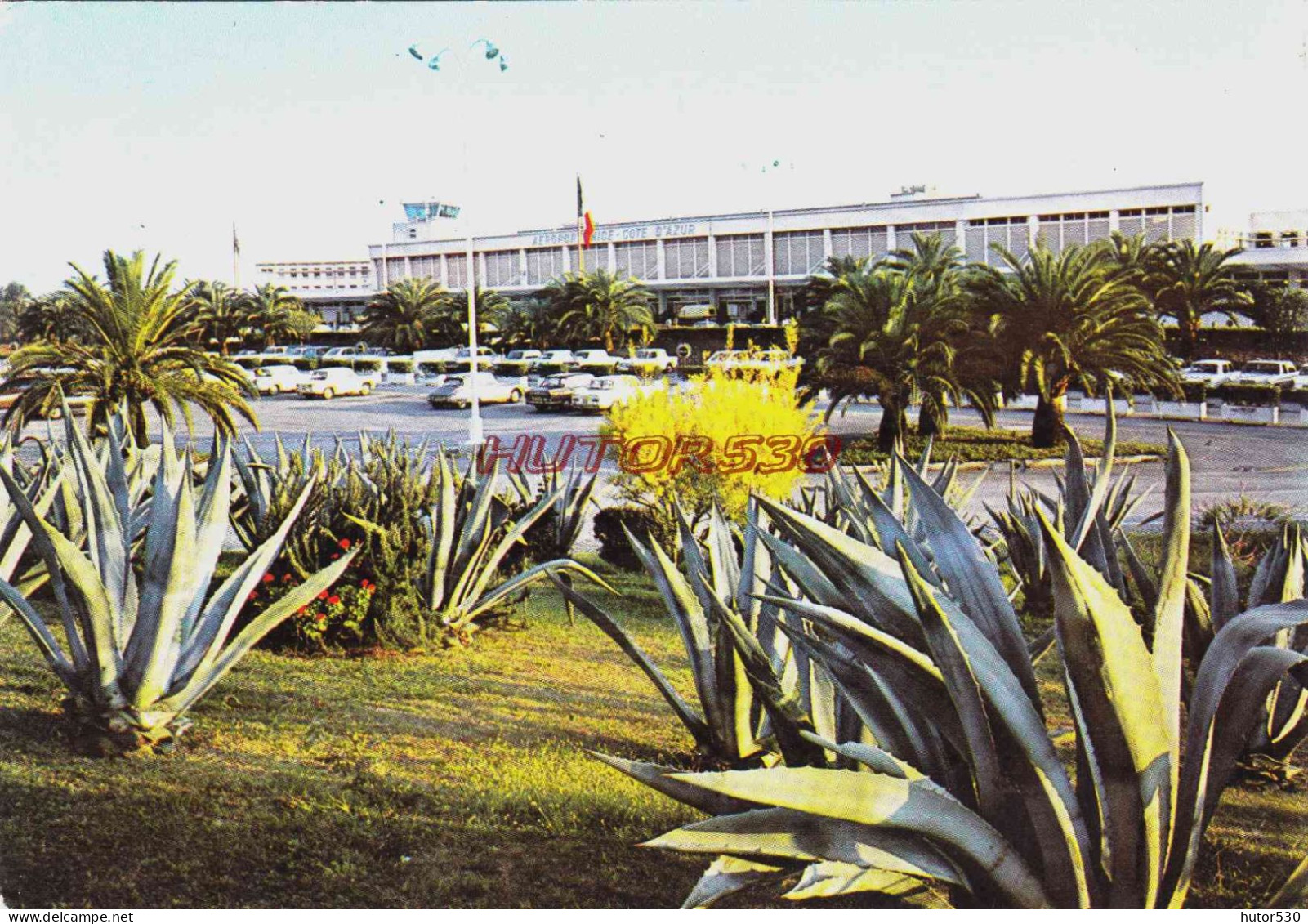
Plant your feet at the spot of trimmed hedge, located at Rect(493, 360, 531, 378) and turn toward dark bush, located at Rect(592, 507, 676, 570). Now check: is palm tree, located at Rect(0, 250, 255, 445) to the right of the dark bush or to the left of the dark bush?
right

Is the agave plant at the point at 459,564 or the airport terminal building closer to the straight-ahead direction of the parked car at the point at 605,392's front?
the agave plant

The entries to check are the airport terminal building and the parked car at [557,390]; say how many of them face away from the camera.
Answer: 0

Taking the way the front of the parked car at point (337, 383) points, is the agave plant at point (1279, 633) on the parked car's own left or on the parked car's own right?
on the parked car's own left

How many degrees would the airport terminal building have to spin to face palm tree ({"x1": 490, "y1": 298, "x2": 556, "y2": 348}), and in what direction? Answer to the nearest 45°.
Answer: approximately 45° to its right

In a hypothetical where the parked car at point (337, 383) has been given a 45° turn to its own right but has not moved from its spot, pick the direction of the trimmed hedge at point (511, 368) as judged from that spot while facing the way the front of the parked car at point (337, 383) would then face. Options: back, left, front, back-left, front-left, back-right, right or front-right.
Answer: back

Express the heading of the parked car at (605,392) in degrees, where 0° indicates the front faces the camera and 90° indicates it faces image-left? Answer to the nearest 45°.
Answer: approximately 45°
